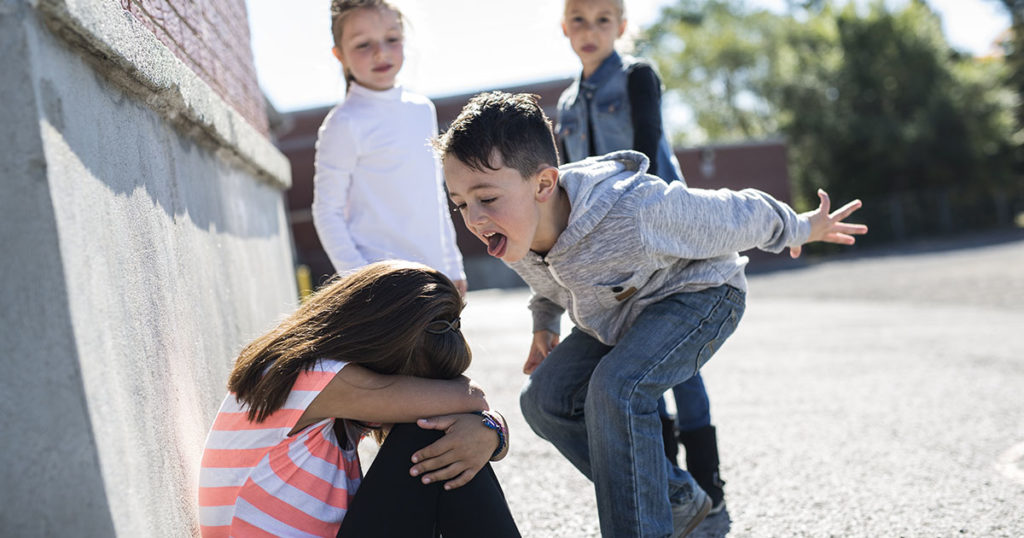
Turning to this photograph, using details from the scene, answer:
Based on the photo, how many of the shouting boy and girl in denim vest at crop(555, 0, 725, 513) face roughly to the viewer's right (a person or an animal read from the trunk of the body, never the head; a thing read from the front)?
0

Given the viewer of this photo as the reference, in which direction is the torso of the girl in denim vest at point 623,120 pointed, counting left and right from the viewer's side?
facing the viewer and to the left of the viewer

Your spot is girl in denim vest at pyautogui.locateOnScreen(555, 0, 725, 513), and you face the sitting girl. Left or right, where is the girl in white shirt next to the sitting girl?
right

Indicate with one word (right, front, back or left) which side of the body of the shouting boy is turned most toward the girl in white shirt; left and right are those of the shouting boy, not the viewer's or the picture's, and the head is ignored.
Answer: right

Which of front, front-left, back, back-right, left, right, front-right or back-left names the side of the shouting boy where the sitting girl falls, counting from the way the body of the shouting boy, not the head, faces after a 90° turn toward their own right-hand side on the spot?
left

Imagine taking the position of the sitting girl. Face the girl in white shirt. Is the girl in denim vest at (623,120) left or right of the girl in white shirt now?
right

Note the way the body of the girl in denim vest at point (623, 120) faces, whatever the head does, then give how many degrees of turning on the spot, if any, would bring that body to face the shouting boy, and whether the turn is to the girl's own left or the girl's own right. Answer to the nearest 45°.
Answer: approximately 45° to the girl's own left

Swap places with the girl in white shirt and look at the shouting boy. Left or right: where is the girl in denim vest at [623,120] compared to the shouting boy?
left
